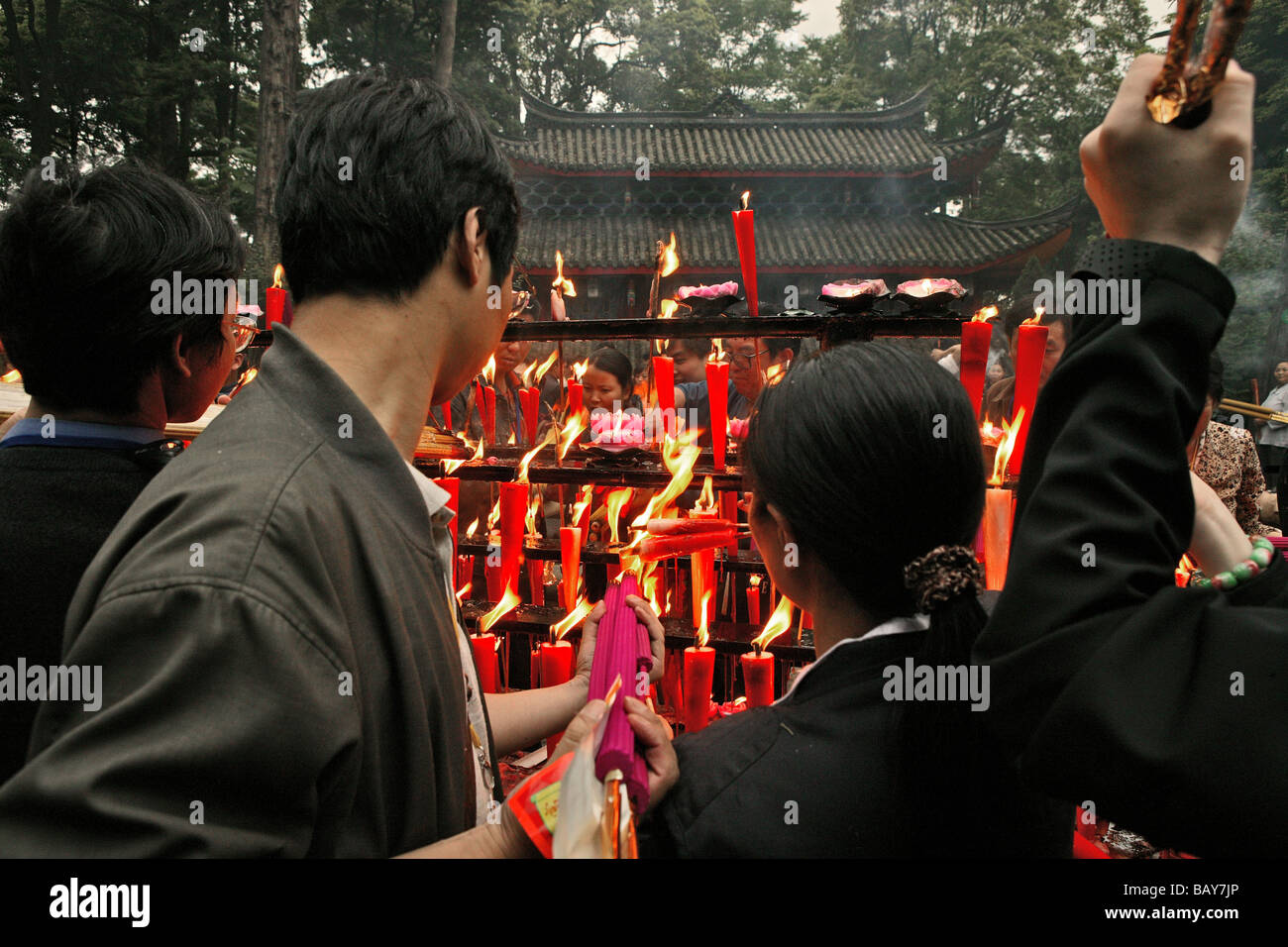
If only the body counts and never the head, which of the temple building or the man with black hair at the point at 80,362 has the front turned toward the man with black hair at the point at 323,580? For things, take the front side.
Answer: the temple building

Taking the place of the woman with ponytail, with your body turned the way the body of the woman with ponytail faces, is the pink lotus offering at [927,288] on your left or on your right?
on your right

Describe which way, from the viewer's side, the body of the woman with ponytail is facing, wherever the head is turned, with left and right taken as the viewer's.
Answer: facing away from the viewer and to the left of the viewer

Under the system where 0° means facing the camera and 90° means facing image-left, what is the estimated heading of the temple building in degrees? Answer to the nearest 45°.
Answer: approximately 0°

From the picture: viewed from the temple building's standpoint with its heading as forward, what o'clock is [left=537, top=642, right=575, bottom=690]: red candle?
The red candle is roughly at 12 o'clock from the temple building.

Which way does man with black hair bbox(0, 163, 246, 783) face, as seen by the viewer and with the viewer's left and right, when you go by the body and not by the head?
facing away from the viewer and to the right of the viewer

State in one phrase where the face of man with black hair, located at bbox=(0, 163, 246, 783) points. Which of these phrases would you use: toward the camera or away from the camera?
away from the camera

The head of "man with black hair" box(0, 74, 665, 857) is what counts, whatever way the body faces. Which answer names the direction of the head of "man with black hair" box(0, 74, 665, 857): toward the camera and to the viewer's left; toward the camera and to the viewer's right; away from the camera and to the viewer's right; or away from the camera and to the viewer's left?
away from the camera and to the viewer's right
